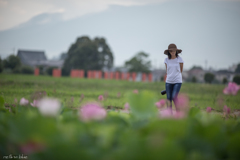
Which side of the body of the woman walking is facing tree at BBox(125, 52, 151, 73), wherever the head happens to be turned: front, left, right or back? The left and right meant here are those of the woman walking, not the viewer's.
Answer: back

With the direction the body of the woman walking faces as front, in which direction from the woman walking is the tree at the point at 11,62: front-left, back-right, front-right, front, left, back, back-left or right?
back-right

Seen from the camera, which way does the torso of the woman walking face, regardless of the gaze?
toward the camera

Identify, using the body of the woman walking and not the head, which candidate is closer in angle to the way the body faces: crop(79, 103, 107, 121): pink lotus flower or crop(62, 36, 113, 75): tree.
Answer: the pink lotus flower

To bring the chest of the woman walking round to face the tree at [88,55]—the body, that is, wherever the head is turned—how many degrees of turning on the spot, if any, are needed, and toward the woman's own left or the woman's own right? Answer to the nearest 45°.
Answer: approximately 180°

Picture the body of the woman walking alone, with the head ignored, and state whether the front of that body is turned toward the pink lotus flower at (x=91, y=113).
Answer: yes

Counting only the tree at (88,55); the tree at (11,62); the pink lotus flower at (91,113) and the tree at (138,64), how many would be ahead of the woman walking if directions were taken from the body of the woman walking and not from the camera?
1

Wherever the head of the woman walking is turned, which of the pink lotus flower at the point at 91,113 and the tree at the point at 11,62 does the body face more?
the pink lotus flower
